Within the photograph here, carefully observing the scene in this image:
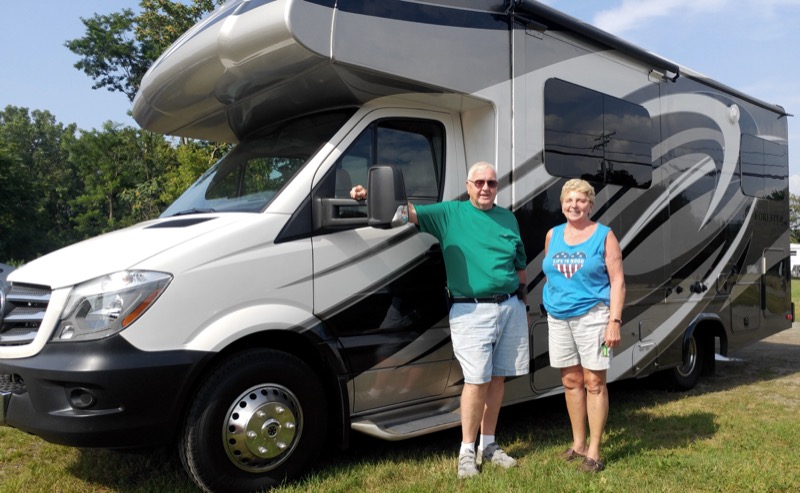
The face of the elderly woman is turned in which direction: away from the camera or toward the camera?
toward the camera

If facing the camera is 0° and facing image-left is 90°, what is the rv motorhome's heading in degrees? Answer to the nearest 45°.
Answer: approximately 45°

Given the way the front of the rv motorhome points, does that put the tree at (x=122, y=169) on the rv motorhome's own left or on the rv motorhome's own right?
on the rv motorhome's own right

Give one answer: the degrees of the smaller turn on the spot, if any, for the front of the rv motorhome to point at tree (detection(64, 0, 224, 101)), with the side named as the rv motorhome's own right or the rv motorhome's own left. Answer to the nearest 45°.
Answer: approximately 90° to the rv motorhome's own right

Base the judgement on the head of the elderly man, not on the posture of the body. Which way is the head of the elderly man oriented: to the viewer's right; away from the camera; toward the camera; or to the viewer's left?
toward the camera
